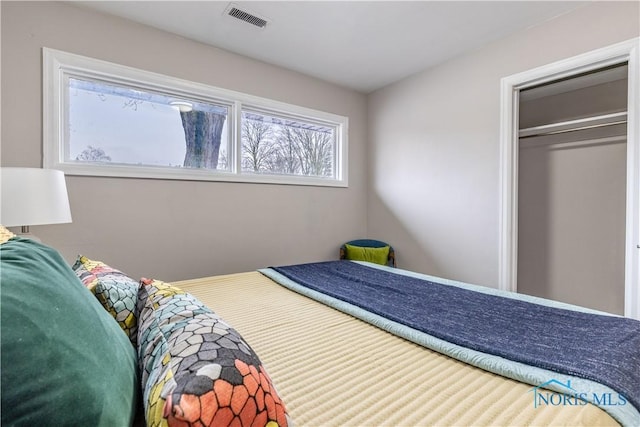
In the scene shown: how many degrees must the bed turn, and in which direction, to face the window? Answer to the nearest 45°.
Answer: approximately 90° to its left

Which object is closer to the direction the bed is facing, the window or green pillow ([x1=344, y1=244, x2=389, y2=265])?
the green pillow

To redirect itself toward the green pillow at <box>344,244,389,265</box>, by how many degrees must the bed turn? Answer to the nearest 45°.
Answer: approximately 45° to its left

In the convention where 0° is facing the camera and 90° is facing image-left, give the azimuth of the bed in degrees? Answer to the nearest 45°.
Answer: approximately 225°
